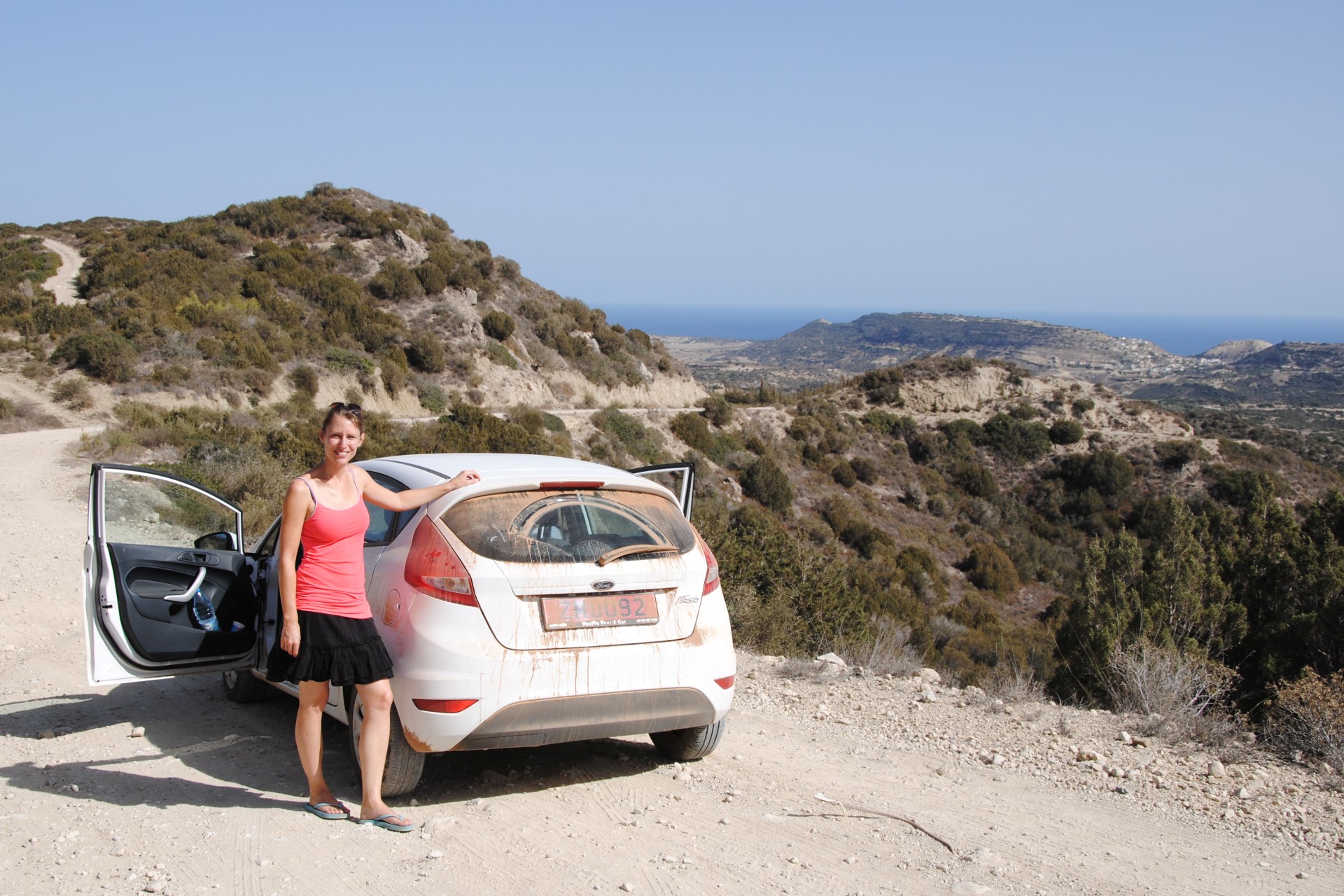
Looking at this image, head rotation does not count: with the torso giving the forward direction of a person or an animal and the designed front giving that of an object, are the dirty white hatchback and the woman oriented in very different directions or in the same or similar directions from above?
very different directions

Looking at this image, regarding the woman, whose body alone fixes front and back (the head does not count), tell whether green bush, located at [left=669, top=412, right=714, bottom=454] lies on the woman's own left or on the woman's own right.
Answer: on the woman's own left

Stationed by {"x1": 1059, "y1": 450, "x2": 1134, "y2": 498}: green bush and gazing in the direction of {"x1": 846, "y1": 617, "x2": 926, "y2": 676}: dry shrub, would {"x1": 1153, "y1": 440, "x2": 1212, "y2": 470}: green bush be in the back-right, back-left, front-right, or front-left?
back-left

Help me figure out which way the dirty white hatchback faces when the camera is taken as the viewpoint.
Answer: facing away from the viewer and to the left of the viewer

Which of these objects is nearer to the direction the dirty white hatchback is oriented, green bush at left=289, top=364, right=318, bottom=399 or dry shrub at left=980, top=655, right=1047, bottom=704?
the green bush

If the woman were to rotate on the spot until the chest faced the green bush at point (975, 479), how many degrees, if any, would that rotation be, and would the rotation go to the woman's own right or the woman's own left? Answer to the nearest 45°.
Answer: approximately 90° to the woman's own left

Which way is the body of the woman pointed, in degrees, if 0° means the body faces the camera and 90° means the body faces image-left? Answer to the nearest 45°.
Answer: approximately 315°

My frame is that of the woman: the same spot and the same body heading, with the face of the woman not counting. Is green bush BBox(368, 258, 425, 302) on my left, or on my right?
on my left
